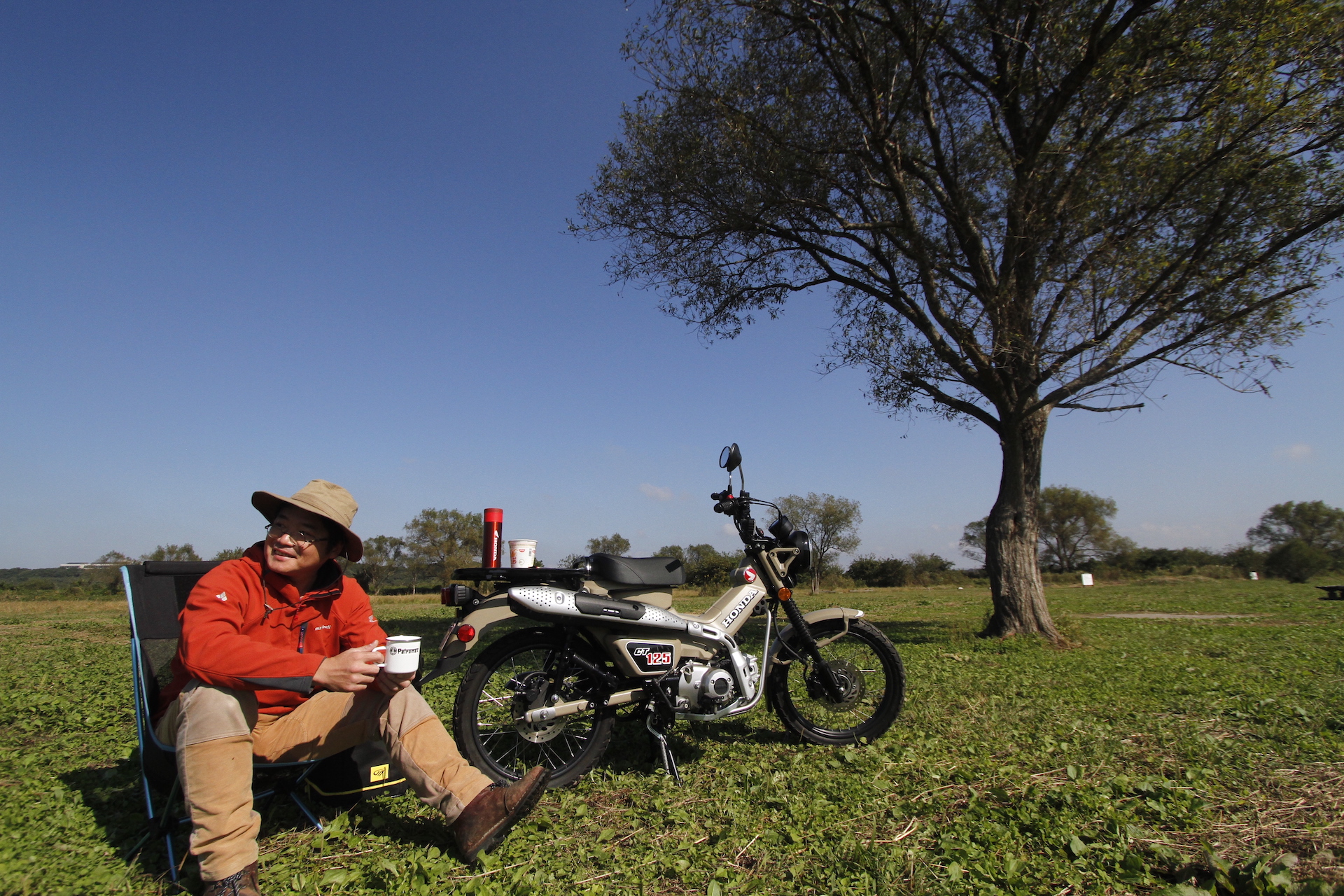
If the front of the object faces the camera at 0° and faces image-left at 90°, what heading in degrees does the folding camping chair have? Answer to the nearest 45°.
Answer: approximately 315°

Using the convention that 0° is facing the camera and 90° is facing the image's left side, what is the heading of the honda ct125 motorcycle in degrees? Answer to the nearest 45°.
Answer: approximately 270°

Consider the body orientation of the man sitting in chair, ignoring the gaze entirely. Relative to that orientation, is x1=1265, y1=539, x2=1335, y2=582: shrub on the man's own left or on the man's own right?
on the man's own left

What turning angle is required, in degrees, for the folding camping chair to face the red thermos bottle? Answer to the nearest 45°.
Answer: approximately 45° to its left

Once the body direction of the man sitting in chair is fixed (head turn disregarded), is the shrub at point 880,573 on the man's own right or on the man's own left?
on the man's own left

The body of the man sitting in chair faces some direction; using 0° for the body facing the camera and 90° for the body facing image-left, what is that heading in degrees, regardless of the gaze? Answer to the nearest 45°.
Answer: approximately 315°

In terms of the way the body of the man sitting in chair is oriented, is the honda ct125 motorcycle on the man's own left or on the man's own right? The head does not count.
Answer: on the man's own left

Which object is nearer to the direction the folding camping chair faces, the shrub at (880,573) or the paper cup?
the paper cup
